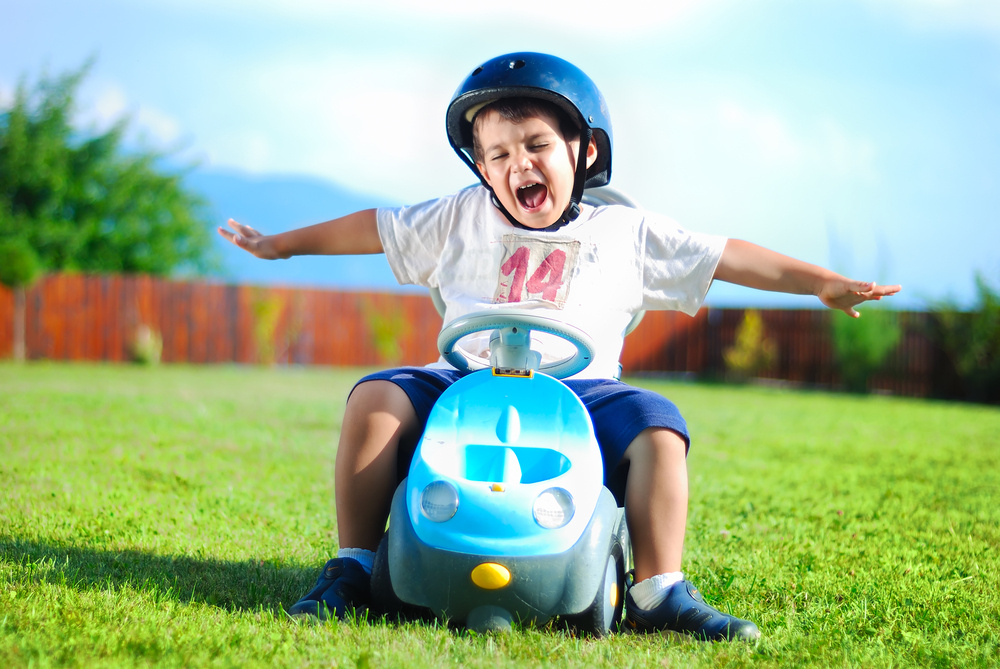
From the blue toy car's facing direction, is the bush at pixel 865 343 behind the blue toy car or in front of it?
behind

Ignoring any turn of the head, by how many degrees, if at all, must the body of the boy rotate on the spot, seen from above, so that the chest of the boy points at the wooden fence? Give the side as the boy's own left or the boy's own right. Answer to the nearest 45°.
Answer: approximately 180°

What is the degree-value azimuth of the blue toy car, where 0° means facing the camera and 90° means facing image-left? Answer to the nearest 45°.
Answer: approximately 0°

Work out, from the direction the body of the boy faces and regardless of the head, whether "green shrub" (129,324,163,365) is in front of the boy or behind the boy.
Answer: behind

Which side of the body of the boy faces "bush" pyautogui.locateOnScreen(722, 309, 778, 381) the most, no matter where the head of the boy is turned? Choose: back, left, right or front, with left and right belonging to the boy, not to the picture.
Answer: back

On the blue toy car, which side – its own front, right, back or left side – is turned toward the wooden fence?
back

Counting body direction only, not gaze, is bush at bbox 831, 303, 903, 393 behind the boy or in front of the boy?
behind
